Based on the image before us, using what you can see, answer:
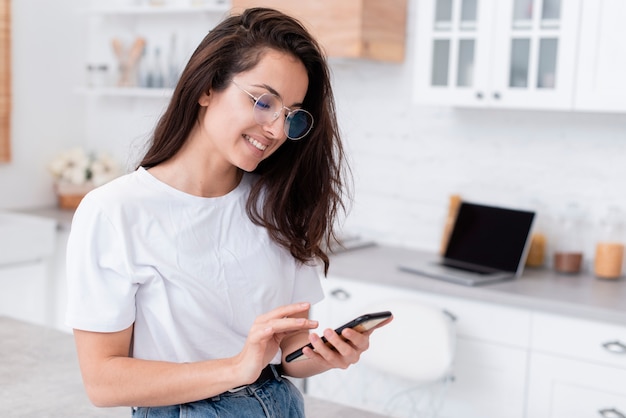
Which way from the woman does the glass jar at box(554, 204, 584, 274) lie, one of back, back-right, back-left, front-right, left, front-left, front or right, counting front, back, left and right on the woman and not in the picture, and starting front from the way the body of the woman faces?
left

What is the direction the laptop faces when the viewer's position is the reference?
facing the viewer and to the left of the viewer

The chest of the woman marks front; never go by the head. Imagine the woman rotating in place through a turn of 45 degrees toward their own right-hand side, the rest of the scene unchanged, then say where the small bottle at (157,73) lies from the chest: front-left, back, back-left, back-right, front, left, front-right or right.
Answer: back

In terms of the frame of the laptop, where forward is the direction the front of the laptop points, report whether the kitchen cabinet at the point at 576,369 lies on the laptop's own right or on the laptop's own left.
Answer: on the laptop's own left

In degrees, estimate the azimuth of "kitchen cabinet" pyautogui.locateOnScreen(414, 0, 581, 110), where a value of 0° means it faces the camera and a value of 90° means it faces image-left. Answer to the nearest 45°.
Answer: approximately 45°

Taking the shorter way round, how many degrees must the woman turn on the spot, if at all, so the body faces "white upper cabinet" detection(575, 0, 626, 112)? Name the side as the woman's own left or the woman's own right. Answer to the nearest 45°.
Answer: approximately 90° to the woman's own left

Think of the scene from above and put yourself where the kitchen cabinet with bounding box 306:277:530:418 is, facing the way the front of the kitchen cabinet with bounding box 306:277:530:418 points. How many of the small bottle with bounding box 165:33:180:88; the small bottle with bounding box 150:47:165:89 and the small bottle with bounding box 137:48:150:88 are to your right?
3

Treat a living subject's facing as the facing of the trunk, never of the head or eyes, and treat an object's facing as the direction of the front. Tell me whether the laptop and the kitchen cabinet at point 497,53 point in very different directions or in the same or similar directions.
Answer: same or similar directions

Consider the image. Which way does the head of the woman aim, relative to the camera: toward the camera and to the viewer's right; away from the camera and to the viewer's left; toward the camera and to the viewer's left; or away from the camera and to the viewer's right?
toward the camera and to the viewer's right

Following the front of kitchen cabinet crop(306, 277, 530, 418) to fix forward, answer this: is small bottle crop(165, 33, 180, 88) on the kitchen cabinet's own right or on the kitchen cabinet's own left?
on the kitchen cabinet's own right

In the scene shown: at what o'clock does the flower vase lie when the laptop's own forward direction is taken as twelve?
The flower vase is roughly at 2 o'clock from the laptop.
